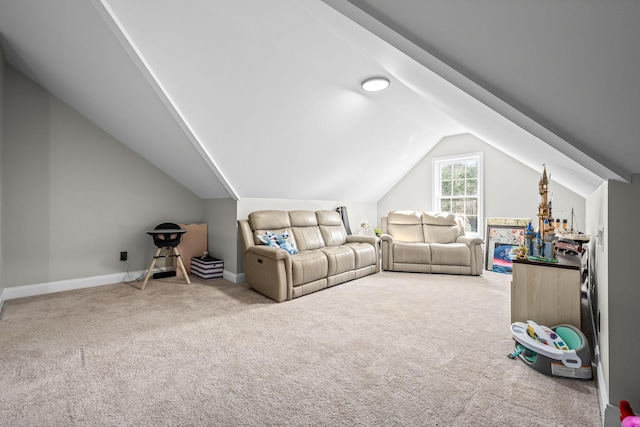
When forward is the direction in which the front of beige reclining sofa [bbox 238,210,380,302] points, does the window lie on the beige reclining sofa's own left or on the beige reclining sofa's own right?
on the beige reclining sofa's own left

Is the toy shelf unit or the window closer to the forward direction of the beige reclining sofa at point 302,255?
the toy shelf unit

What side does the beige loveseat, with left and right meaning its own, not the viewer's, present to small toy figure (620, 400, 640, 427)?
front

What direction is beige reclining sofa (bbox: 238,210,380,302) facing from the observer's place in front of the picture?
facing the viewer and to the right of the viewer

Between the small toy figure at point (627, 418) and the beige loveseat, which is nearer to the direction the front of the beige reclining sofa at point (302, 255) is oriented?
the small toy figure

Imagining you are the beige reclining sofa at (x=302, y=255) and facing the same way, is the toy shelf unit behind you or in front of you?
in front

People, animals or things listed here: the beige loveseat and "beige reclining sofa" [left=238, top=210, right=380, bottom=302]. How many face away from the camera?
0

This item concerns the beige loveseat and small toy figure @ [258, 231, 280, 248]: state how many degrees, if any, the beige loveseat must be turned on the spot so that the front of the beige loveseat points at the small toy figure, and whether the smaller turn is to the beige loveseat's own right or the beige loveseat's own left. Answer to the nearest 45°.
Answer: approximately 45° to the beige loveseat's own right

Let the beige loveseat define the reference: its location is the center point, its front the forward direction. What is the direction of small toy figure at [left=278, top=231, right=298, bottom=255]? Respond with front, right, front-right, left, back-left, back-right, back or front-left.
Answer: front-right

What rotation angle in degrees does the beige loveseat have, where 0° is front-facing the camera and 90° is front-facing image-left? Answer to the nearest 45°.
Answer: approximately 0°

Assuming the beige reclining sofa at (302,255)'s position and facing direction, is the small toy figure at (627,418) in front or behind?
in front
